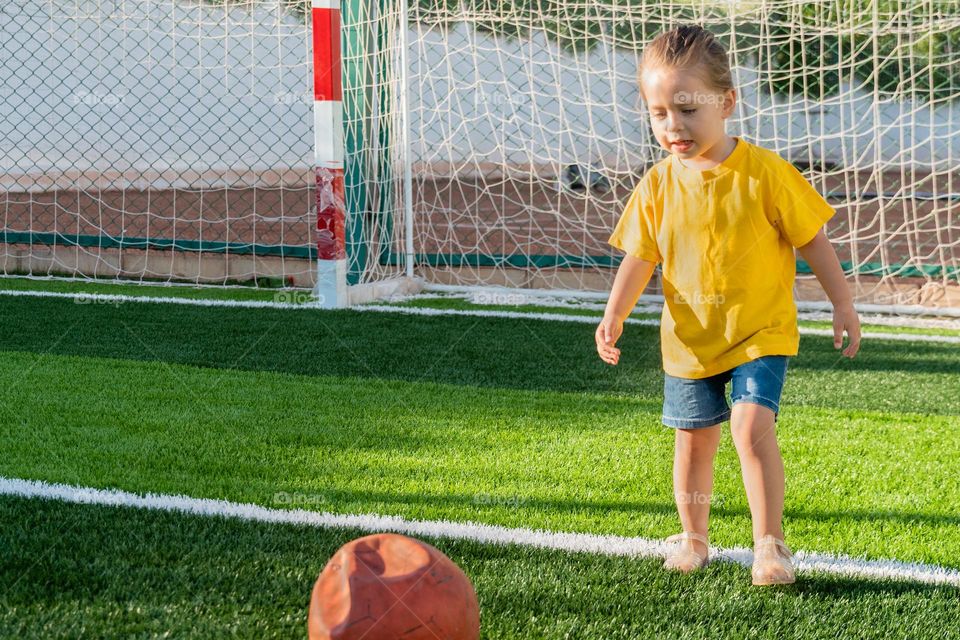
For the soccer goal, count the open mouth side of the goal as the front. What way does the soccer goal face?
toward the camera

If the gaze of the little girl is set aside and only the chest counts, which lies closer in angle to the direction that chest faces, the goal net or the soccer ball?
the soccer ball

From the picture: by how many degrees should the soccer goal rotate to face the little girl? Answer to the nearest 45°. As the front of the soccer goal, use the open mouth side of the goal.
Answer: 0° — it already faces them

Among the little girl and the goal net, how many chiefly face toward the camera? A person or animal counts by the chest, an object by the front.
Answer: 2

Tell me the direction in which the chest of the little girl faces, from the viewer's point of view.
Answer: toward the camera

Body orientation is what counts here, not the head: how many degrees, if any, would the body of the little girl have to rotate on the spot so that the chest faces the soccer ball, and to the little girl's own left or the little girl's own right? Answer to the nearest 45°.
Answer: approximately 45° to the little girl's own right

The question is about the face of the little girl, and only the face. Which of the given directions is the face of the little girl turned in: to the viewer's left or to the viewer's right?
to the viewer's left

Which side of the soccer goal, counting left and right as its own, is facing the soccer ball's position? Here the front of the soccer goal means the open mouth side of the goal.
front

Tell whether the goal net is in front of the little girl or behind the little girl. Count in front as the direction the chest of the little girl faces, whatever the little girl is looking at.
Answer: behind

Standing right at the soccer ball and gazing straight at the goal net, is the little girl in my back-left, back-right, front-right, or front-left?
front-right
